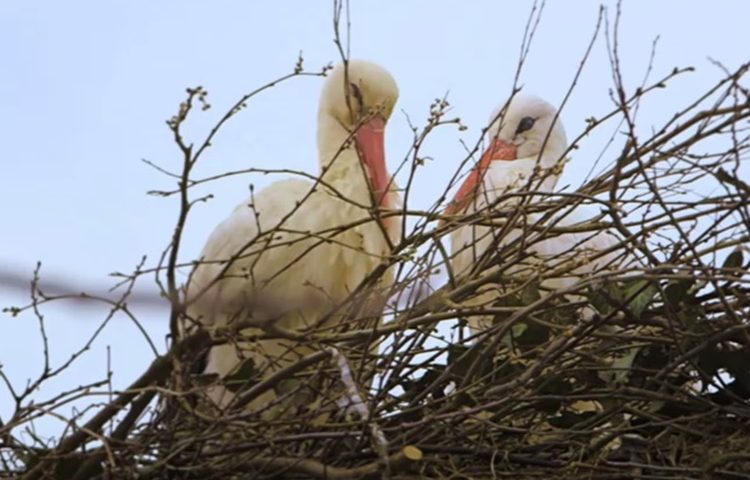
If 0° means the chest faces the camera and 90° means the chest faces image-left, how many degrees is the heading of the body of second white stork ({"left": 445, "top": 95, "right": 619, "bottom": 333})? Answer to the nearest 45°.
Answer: approximately 45°

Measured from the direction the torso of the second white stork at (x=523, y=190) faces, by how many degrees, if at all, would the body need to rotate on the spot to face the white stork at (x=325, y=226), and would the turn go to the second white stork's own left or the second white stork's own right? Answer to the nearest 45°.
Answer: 0° — it already faces it
